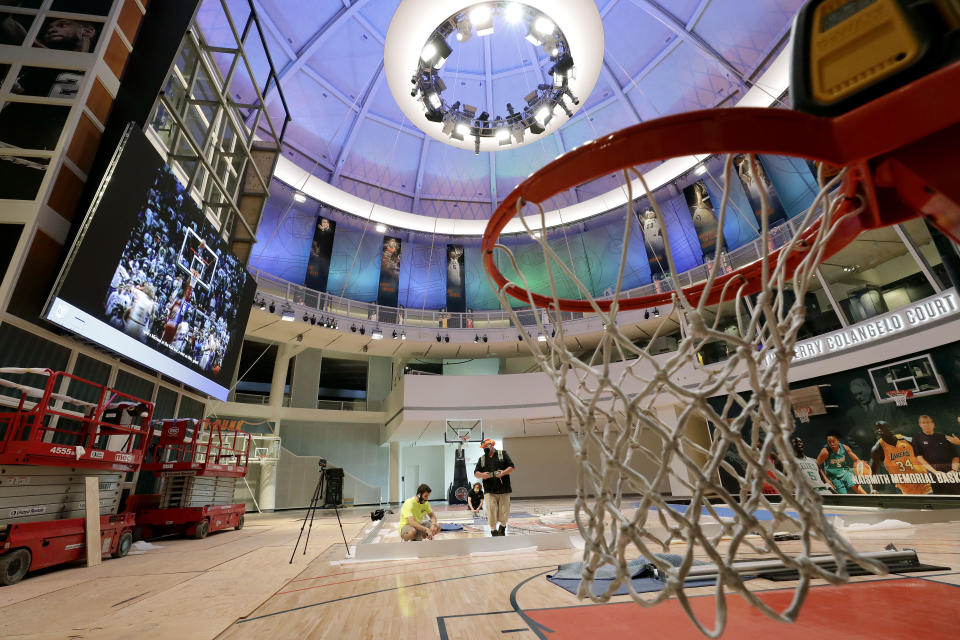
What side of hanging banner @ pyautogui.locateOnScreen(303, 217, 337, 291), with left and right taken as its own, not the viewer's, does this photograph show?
front

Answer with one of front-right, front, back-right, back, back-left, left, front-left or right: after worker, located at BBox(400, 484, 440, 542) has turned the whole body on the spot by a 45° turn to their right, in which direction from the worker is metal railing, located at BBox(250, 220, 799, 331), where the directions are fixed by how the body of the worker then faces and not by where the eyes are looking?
back

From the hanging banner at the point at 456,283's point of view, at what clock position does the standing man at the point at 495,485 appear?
The standing man is roughly at 12 o'clock from the hanging banner.

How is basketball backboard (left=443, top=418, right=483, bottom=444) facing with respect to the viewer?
toward the camera

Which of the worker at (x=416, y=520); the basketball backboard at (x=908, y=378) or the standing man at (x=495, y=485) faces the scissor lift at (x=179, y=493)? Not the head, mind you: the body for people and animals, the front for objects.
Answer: the basketball backboard

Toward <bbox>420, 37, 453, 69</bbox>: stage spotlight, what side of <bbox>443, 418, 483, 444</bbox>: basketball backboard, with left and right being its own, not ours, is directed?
front

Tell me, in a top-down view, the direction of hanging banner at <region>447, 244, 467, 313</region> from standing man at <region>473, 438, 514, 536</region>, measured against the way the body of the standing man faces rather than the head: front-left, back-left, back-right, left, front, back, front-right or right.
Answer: back

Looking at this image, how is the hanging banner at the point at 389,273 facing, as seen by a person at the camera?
facing the viewer

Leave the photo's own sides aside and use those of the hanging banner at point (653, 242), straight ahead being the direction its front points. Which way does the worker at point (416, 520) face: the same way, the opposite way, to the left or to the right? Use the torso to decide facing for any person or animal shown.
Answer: to the left

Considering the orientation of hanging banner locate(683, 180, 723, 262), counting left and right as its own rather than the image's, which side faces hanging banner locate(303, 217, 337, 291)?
front

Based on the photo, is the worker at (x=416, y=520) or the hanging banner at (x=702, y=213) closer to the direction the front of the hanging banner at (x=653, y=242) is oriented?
the worker

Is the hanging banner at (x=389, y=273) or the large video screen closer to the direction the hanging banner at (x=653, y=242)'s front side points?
the large video screen

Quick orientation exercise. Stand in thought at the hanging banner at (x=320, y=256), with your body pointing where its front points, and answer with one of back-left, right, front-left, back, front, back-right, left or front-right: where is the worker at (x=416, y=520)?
front
